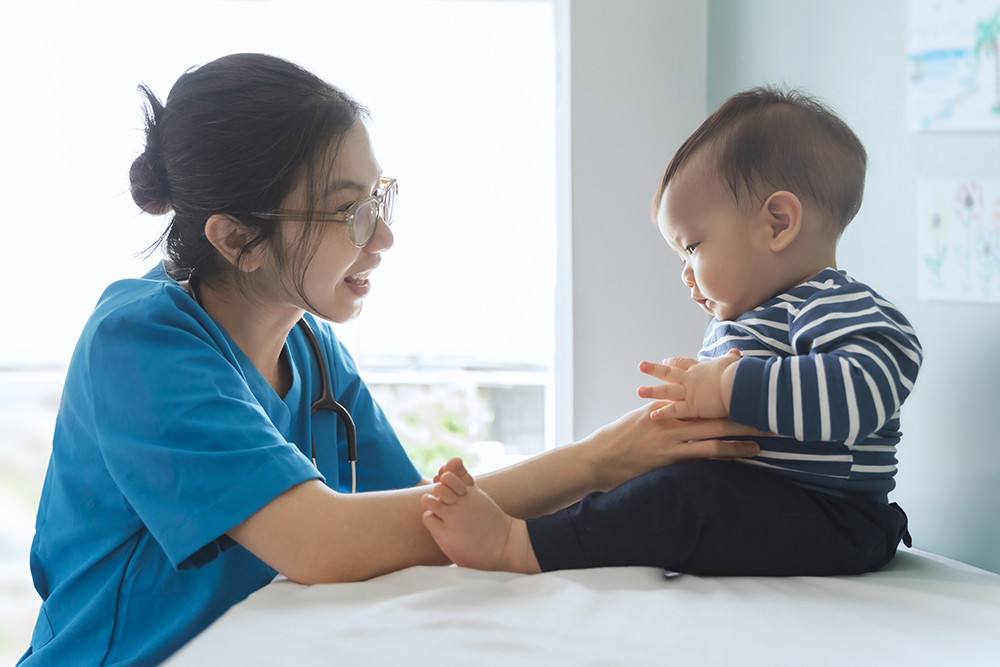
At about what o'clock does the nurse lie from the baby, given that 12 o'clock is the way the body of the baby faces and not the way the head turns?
The nurse is roughly at 12 o'clock from the baby.

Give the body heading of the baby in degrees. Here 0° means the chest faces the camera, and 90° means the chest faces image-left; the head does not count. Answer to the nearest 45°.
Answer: approximately 90°

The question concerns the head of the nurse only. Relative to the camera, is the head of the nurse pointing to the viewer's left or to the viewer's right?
to the viewer's right

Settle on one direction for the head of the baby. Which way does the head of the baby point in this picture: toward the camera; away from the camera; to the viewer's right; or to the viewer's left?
to the viewer's left
